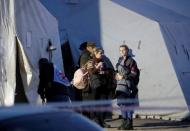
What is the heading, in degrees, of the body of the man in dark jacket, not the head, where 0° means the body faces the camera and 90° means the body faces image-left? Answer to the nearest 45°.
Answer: approximately 45°
